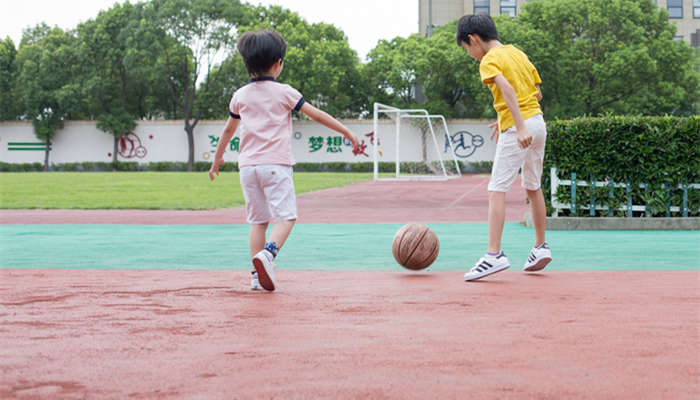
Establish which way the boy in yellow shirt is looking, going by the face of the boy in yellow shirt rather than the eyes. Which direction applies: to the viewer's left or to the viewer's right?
to the viewer's left

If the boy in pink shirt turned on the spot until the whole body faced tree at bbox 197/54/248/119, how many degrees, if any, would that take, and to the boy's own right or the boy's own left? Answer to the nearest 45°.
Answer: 0° — they already face it

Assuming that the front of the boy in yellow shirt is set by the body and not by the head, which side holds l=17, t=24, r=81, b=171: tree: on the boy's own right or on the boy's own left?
on the boy's own right

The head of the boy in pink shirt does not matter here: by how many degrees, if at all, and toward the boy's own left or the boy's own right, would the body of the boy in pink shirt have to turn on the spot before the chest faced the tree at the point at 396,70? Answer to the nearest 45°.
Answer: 0° — they already face it

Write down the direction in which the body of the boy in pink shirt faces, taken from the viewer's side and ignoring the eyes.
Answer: away from the camera

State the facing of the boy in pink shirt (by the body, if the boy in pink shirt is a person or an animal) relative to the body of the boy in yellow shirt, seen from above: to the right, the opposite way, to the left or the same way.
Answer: to the right

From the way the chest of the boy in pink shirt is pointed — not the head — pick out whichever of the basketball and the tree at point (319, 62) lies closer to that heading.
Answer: the tree

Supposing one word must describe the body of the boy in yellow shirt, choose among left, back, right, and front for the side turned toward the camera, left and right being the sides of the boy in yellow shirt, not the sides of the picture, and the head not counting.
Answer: left

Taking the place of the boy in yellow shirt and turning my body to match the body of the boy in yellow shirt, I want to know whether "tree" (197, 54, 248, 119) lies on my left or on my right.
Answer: on my right

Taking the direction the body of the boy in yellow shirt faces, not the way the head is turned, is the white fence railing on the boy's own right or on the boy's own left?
on the boy's own right

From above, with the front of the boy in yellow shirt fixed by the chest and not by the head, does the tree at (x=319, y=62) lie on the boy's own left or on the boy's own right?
on the boy's own right

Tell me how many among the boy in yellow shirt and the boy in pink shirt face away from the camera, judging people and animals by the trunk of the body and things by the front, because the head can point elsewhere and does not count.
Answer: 1
